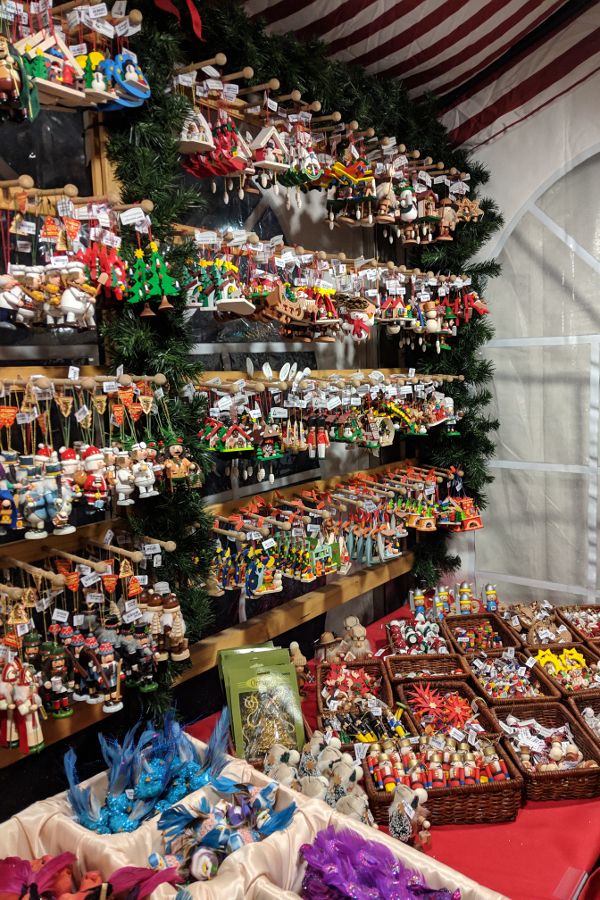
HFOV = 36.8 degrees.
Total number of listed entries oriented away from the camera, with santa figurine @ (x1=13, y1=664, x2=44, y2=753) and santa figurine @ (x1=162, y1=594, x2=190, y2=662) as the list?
0

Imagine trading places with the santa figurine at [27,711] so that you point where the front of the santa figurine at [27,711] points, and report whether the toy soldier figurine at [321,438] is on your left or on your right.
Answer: on your left

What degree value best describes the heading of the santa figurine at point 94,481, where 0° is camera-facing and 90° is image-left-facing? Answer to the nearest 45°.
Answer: approximately 315°

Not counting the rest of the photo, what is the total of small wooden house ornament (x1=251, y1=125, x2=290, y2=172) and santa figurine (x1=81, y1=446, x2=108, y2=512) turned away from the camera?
0

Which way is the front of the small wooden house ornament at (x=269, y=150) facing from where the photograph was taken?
facing the viewer and to the right of the viewer

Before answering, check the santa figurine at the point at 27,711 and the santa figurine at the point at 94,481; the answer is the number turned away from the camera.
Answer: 0
